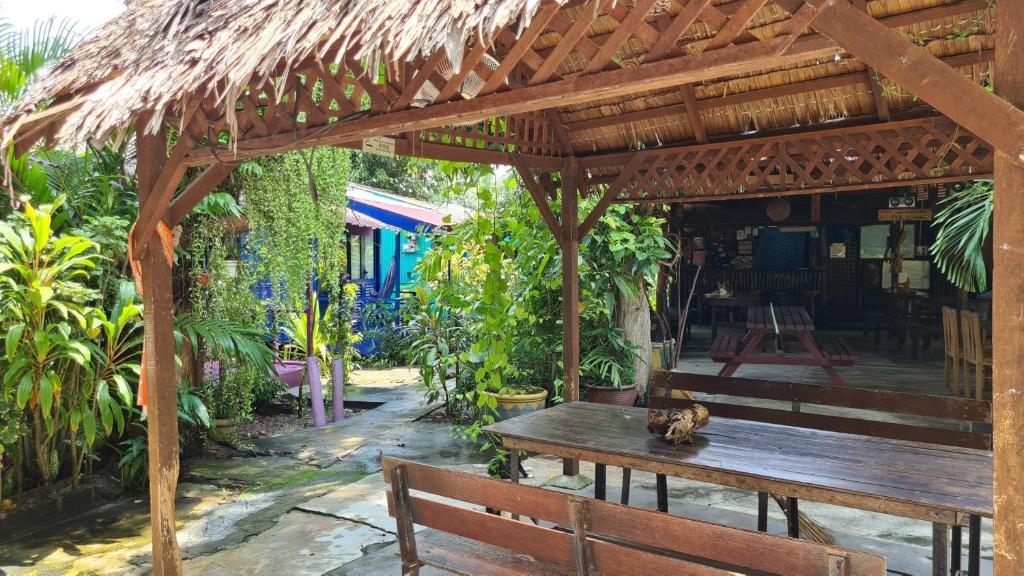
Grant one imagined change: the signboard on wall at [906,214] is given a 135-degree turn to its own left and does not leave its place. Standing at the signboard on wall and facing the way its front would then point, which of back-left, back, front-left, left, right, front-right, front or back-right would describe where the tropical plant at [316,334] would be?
back

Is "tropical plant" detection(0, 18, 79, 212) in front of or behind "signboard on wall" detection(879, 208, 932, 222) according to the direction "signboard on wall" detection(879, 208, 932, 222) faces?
in front

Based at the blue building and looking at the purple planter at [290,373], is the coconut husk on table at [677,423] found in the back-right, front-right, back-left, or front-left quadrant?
front-left

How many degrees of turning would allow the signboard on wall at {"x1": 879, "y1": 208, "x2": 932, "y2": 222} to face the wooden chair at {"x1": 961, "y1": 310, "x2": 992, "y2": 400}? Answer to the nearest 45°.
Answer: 0° — it already faces it

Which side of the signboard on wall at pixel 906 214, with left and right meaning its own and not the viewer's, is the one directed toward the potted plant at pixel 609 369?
front

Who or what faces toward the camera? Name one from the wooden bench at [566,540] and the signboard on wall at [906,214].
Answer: the signboard on wall

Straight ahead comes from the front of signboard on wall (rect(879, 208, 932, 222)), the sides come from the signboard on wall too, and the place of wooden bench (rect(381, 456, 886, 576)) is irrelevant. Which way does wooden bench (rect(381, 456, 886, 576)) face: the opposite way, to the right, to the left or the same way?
the opposite way

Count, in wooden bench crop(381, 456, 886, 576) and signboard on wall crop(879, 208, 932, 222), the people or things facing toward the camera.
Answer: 1

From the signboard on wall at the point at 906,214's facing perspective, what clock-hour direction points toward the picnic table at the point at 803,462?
The picnic table is roughly at 12 o'clock from the signboard on wall.

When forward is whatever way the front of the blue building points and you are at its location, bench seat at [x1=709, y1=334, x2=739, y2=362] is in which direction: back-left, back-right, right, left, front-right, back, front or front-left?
front

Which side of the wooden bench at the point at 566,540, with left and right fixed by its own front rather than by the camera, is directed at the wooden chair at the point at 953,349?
front

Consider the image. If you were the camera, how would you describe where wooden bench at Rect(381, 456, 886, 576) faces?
facing away from the viewer and to the right of the viewer

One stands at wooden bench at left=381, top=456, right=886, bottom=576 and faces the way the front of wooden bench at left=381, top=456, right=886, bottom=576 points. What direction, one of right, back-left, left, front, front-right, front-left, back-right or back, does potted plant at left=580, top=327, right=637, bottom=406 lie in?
front-left

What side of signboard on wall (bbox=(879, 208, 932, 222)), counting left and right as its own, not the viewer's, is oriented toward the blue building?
right

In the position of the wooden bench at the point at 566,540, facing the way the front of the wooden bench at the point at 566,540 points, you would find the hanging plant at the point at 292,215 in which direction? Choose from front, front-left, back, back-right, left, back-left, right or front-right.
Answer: left

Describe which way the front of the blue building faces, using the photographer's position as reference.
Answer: facing the viewer and to the right of the viewer

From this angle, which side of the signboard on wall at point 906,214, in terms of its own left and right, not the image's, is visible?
front

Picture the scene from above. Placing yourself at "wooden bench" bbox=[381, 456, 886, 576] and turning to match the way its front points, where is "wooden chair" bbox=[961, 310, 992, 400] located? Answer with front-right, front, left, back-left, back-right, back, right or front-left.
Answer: front
